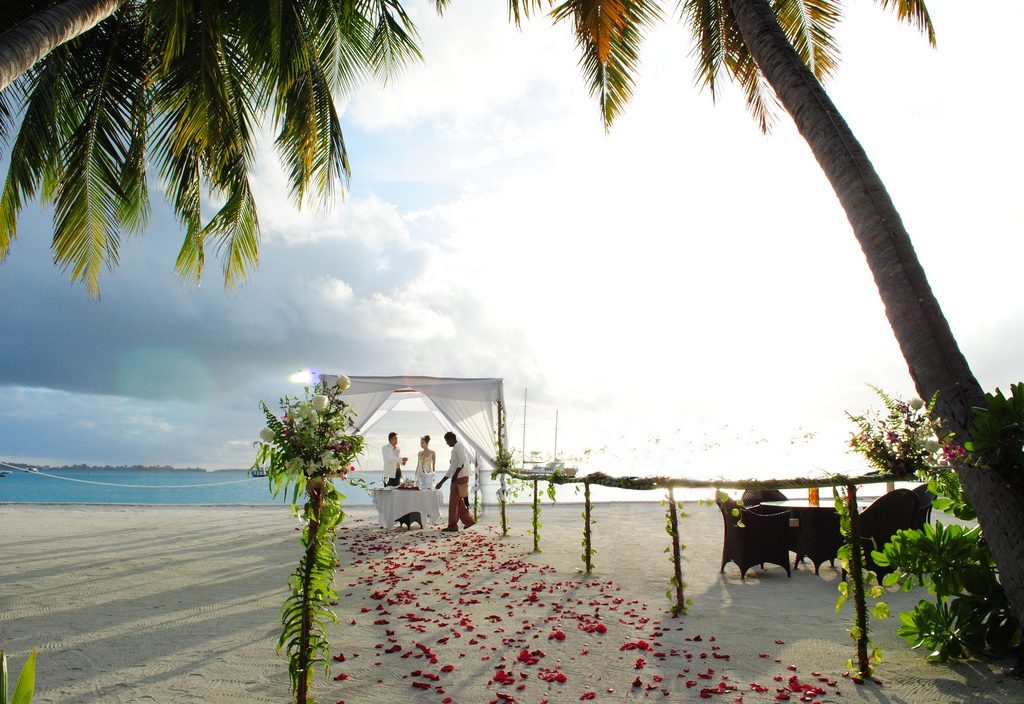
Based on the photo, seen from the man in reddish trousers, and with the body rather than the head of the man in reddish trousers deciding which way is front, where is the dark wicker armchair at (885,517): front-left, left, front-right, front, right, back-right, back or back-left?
back-left

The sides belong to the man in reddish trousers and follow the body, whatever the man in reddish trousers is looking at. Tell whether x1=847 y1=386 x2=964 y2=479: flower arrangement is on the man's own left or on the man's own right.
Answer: on the man's own left

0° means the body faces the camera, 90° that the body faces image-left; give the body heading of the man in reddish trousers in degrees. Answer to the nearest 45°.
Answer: approximately 90°

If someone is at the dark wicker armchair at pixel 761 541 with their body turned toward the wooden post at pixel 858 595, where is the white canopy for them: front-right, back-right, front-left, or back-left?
back-right

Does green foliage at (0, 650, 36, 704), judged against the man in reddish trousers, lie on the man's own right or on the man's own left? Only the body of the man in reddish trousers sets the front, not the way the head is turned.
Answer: on the man's own left

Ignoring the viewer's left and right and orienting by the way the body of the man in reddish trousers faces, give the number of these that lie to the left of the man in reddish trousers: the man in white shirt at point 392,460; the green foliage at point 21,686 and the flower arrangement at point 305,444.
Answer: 2

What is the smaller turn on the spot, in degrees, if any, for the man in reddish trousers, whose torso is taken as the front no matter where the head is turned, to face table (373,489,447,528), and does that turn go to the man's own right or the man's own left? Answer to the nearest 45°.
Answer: approximately 45° to the man's own right

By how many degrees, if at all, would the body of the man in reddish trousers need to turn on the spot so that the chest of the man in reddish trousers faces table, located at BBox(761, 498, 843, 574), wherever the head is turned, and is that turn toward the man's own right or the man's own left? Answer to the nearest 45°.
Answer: approximately 135° to the man's own left

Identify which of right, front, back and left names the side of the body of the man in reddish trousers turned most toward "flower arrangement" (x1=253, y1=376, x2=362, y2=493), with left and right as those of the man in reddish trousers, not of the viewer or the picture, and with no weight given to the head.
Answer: left

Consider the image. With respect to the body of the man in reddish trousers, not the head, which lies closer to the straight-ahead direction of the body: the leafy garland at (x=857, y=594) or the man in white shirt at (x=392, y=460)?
the man in white shirt

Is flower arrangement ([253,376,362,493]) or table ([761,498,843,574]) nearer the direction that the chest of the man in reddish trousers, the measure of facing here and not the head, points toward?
the flower arrangement

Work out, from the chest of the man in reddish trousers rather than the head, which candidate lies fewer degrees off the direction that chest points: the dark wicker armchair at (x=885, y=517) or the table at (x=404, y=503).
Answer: the table

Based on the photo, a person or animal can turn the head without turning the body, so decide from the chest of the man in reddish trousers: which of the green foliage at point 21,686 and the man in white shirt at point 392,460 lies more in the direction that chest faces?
the man in white shirt

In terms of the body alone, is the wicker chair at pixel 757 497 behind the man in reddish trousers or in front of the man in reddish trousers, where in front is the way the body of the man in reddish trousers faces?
behind
